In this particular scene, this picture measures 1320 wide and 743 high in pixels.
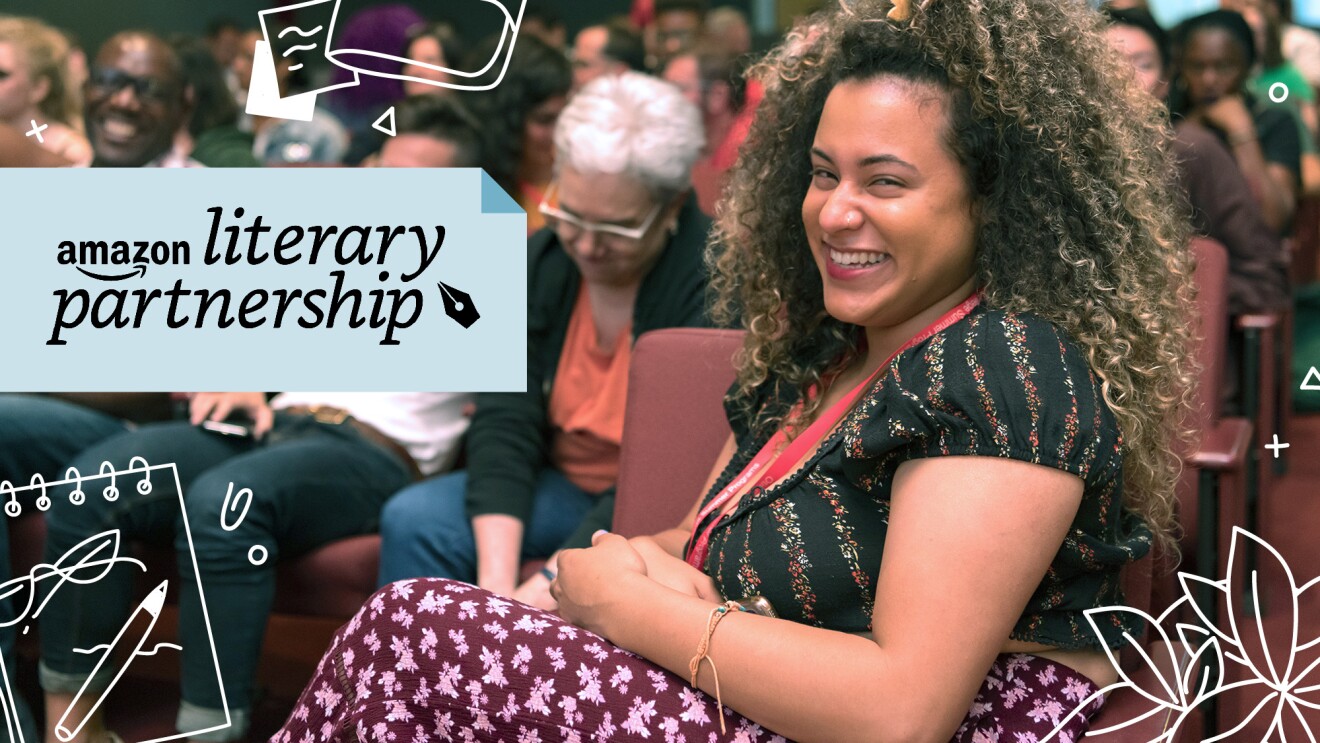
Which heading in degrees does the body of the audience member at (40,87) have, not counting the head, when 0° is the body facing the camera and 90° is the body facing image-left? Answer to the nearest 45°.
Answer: approximately 45°

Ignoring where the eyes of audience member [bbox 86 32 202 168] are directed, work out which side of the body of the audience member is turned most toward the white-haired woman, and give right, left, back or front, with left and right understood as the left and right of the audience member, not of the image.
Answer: left

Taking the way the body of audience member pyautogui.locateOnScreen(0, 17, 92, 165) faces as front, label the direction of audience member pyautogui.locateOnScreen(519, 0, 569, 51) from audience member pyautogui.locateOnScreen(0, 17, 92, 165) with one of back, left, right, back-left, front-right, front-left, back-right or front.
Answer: back

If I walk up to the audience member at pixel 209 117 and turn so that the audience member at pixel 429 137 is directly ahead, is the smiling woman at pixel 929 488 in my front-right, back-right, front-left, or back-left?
front-right

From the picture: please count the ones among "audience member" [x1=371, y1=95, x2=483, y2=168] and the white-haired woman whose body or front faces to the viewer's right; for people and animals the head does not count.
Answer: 0

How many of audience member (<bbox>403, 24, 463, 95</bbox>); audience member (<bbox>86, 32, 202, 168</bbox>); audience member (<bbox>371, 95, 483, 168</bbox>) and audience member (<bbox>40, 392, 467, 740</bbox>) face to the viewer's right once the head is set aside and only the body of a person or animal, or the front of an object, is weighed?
0

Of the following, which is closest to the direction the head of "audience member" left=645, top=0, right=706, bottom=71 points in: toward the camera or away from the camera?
toward the camera

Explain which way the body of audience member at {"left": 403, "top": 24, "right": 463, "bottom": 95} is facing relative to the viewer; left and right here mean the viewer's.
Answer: facing the viewer and to the left of the viewer

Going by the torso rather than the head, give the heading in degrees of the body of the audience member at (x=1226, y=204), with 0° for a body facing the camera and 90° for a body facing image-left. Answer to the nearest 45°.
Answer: approximately 45°

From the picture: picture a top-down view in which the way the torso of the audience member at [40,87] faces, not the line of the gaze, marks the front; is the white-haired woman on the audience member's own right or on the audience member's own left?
on the audience member's own left

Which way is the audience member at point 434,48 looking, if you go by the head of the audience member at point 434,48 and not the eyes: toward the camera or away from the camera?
toward the camera

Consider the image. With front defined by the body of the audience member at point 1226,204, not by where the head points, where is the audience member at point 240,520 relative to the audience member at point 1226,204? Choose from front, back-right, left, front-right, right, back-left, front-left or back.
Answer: front

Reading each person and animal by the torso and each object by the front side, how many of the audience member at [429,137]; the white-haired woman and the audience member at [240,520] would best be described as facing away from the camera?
0

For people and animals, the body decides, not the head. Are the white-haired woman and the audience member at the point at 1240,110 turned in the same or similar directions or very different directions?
same or similar directions
